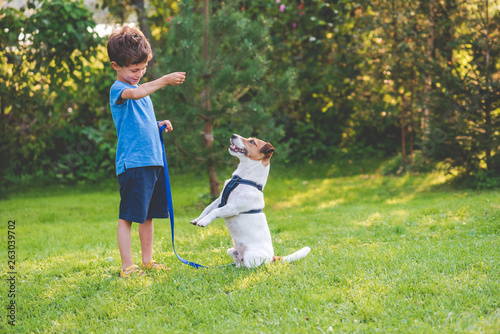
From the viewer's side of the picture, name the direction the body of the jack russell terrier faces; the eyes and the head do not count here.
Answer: to the viewer's left

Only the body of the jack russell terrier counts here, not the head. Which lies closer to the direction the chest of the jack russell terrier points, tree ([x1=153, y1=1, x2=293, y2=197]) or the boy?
the boy

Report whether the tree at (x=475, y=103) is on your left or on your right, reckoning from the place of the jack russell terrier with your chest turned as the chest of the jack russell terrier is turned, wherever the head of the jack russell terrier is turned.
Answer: on your right

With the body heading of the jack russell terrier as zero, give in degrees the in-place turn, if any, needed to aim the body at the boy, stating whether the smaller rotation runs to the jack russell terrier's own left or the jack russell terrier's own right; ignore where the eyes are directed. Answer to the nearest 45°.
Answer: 0° — it already faces them

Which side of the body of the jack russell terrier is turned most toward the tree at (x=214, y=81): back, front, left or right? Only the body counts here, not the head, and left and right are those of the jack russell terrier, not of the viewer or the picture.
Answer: right
